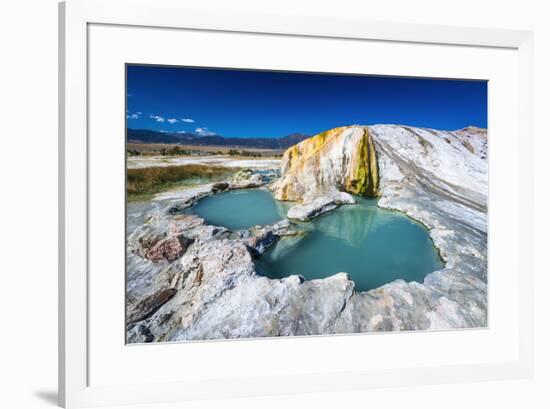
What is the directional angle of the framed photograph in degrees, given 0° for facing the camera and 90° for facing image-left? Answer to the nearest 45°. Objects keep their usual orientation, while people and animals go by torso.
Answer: approximately 315°
